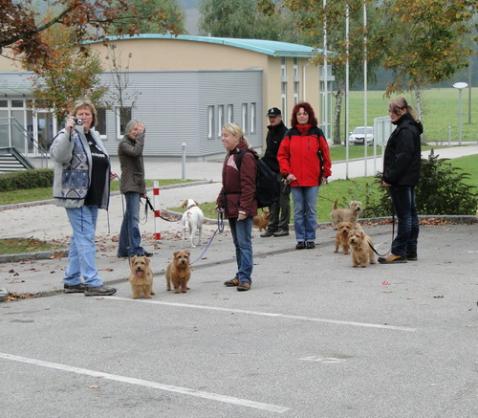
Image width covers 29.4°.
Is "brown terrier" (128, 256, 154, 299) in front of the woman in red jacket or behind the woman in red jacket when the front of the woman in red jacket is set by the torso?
in front

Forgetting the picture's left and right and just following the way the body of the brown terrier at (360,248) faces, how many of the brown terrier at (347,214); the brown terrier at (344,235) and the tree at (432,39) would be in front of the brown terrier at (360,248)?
0

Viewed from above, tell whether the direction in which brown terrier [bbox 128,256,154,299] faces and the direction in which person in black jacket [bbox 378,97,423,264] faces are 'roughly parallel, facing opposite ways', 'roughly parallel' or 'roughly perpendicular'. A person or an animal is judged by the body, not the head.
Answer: roughly perpendicular

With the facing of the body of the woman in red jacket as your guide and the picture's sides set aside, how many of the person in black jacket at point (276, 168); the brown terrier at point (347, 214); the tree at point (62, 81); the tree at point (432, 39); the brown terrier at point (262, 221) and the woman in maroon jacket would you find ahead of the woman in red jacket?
1

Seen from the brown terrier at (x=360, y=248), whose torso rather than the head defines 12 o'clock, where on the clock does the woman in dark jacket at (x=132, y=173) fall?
The woman in dark jacket is roughly at 2 o'clock from the brown terrier.

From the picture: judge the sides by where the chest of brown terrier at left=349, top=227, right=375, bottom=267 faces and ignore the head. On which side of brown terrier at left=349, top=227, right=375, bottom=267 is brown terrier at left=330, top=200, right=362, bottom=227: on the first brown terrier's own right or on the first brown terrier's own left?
on the first brown terrier's own right

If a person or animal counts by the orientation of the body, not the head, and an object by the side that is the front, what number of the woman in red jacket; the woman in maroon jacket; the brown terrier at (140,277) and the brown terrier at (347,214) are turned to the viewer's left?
1

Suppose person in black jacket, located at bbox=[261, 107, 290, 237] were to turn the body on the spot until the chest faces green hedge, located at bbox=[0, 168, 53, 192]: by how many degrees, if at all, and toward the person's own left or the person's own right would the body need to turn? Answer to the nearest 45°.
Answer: approximately 90° to the person's own right

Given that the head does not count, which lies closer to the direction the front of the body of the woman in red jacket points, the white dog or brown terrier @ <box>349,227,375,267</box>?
the brown terrier

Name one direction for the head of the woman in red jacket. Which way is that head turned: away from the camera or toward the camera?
toward the camera

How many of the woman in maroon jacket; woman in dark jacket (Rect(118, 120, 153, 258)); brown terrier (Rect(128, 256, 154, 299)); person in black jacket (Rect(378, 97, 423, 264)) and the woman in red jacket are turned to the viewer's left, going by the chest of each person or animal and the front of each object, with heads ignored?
2
